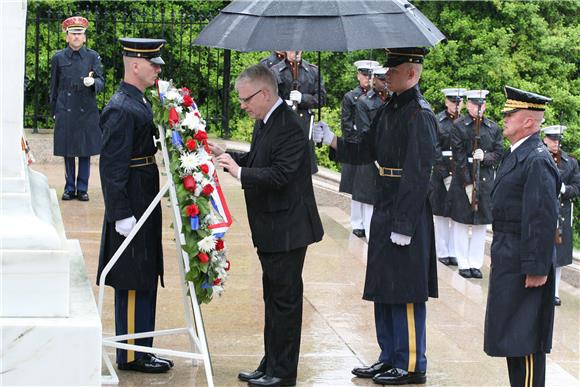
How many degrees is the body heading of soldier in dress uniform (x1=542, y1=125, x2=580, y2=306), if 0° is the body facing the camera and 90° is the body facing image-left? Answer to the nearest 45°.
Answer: approximately 45°

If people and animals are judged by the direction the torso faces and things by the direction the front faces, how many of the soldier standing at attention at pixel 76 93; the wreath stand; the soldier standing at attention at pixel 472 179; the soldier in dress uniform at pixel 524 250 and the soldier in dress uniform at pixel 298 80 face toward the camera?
3

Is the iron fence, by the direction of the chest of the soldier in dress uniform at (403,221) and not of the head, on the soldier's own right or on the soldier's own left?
on the soldier's own right

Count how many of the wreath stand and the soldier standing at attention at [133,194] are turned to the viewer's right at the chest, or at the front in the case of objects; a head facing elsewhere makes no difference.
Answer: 2

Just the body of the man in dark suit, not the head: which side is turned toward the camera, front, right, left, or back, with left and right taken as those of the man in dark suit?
left

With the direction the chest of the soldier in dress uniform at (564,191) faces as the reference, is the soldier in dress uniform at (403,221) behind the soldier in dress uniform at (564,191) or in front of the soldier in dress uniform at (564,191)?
in front

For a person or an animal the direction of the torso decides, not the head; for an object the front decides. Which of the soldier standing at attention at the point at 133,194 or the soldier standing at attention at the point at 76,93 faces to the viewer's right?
the soldier standing at attention at the point at 133,194

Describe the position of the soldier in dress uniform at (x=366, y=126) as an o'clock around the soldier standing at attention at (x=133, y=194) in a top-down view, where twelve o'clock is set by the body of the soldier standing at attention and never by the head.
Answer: The soldier in dress uniform is roughly at 10 o'clock from the soldier standing at attention.

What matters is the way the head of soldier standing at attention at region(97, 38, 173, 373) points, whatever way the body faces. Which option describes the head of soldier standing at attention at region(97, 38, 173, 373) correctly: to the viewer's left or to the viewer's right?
to the viewer's right

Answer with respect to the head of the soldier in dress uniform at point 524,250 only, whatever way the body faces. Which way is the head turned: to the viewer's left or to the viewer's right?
to the viewer's left

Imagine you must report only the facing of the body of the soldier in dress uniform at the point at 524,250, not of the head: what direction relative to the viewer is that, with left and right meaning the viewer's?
facing to the left of the viewer

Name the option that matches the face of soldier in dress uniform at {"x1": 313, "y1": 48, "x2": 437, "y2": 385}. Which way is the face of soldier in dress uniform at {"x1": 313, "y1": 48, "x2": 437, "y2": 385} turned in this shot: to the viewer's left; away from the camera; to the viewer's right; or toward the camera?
to the viewer's left
